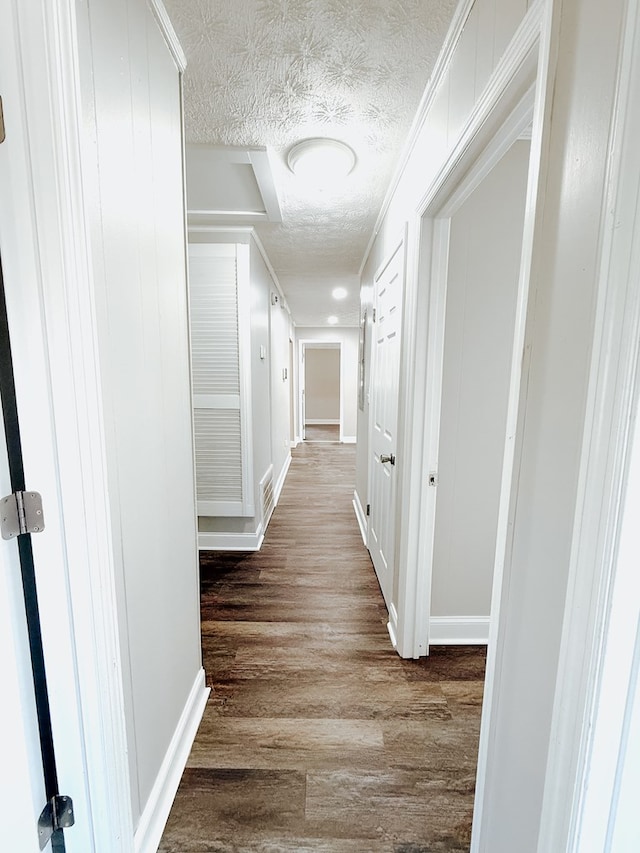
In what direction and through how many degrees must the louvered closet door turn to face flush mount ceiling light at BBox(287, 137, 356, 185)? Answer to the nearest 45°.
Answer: approximately 45° to its left
